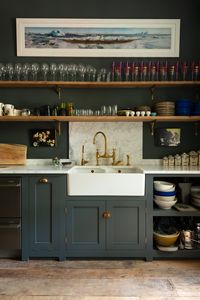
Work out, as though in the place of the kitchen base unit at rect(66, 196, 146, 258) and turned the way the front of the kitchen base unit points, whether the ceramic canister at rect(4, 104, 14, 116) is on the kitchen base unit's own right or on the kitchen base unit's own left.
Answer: on the kitchen base unit's own right

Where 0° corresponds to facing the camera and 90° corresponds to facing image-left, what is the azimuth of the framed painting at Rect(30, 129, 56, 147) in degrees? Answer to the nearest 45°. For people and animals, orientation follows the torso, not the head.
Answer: approximately 0°

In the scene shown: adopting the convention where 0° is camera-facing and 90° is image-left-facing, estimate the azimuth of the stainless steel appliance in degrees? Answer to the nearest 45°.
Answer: approximately 0°

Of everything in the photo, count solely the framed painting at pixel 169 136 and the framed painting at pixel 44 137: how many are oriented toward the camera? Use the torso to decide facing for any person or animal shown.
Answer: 2

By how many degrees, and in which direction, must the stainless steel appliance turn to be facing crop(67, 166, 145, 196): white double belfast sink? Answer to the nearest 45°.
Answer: approximately 90° to its left

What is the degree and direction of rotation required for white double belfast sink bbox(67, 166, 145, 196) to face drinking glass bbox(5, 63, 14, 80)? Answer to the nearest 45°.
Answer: approximately 135° to its right
